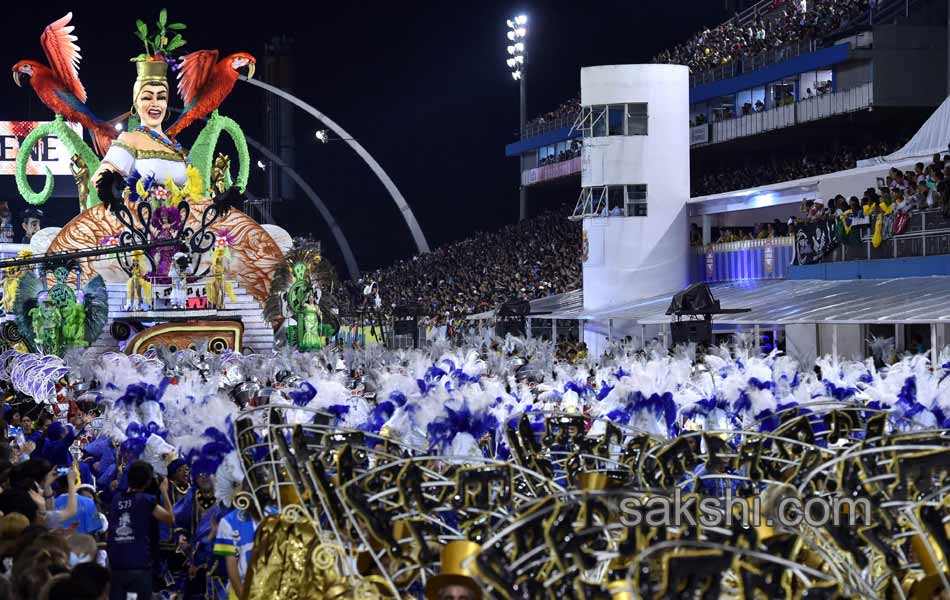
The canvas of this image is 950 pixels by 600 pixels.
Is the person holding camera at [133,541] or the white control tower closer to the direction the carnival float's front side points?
the person holding camera

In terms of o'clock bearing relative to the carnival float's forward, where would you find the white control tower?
The white control tower is roughly at 10 o'clock from the carnival float.

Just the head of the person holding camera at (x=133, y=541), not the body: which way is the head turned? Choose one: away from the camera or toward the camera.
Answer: away from the camera

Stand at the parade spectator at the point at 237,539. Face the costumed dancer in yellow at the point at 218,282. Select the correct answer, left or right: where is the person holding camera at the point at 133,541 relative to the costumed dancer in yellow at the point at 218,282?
left

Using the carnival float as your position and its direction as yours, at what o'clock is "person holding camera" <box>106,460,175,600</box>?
The person holding camera is roughly at 12 o'clock from the carnival float.

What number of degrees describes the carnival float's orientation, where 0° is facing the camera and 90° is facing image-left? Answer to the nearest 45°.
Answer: approximately 0°

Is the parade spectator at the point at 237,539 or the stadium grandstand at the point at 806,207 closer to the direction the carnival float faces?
the parade spectator

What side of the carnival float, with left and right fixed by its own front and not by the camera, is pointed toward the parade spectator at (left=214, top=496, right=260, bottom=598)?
front
